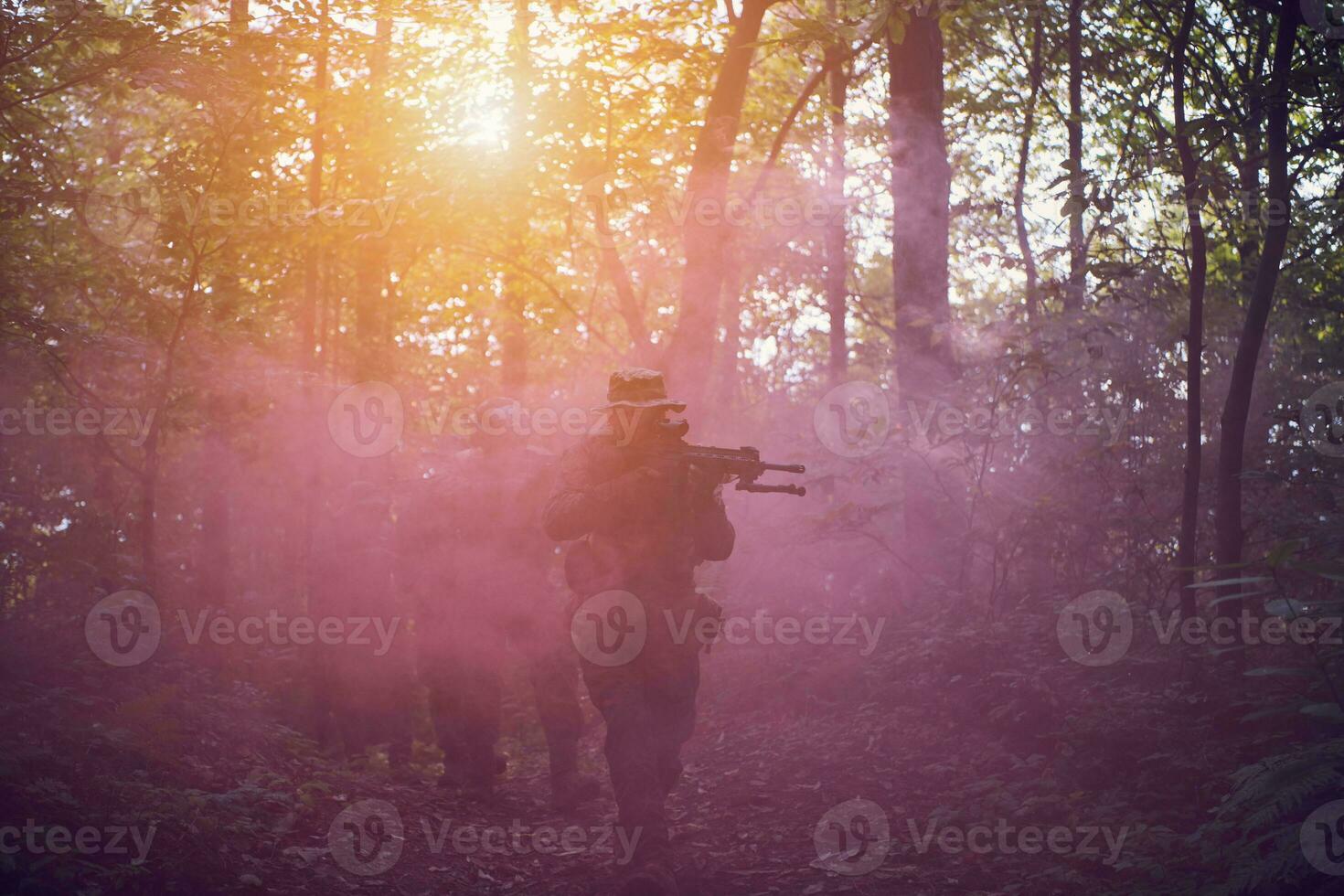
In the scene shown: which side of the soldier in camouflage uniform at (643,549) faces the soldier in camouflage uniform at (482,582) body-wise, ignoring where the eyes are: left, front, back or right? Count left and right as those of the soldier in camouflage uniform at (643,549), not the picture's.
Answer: back

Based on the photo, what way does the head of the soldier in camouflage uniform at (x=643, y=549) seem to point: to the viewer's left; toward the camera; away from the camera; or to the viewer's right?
to the viewer's right

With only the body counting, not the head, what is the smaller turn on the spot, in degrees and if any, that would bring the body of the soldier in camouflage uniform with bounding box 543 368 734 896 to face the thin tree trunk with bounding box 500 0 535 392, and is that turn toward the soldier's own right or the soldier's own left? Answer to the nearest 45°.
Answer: approximately 180°

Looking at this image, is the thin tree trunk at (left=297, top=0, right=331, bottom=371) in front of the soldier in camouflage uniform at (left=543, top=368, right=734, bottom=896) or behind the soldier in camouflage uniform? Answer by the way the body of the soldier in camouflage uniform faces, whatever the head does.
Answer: behind

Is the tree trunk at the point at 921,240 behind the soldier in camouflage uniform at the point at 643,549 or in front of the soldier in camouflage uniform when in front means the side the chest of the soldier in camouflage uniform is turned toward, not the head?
behind

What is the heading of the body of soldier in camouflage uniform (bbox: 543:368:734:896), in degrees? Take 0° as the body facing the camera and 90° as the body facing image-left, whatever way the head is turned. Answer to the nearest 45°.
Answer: approximately 0°

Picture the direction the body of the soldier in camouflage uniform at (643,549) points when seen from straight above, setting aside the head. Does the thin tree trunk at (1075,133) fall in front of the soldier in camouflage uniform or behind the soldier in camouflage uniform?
behind

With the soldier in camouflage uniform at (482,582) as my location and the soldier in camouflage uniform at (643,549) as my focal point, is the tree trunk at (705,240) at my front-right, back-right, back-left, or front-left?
back-left
